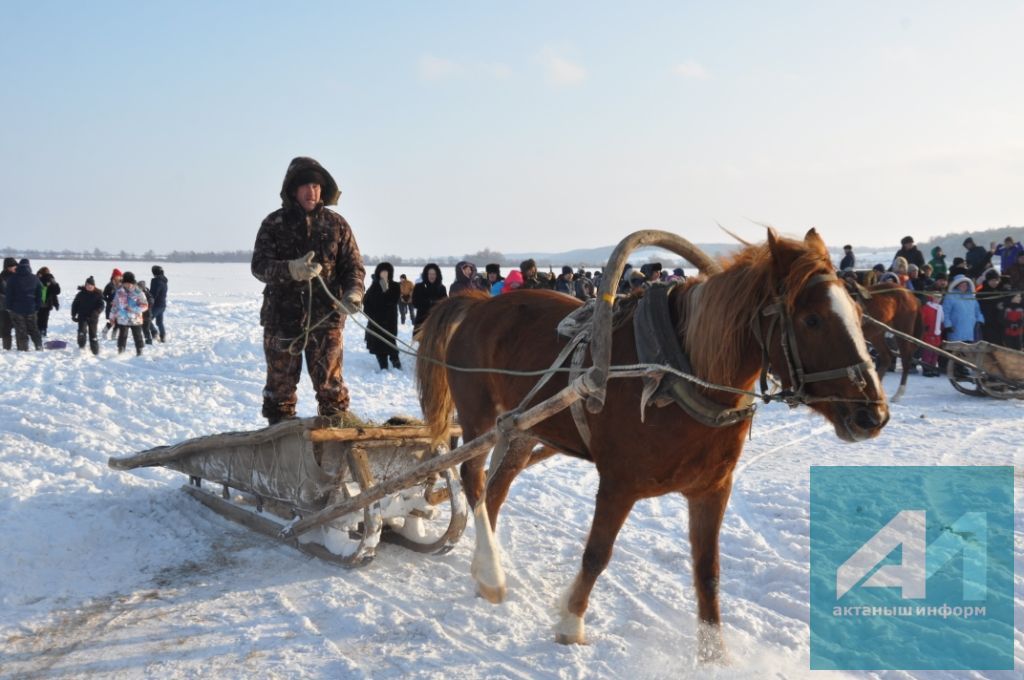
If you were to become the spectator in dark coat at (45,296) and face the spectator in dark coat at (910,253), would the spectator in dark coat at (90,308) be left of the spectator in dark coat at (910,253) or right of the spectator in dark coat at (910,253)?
right

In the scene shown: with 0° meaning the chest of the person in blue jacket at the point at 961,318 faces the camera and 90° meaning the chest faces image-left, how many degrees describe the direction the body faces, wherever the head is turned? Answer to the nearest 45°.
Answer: approximately 0°

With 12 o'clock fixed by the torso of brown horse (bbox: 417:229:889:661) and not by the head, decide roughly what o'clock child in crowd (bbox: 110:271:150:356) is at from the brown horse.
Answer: The child in crowd is roughly at 6 o'clock from the brown horse.

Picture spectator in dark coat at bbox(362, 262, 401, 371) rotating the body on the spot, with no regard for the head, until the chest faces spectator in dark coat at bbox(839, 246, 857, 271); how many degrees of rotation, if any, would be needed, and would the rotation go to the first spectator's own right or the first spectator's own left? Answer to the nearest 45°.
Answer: approximately 90° to the first spectator's own left

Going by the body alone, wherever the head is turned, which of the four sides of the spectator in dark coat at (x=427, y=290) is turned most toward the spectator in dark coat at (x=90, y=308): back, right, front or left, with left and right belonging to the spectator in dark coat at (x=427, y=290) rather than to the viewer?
right

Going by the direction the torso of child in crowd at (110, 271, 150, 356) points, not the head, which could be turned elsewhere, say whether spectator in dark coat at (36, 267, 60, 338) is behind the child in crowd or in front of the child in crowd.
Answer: behind
